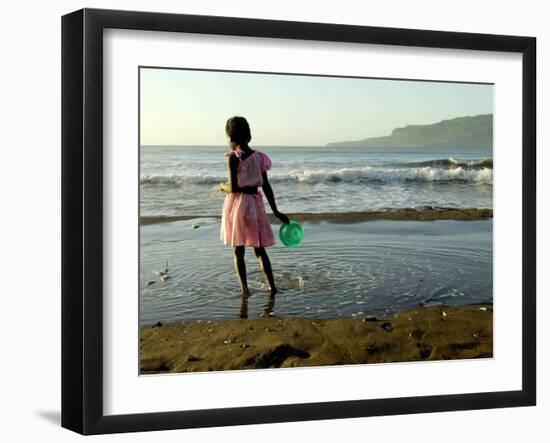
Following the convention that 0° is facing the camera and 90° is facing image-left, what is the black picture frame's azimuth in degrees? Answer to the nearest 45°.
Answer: approximately 315°
